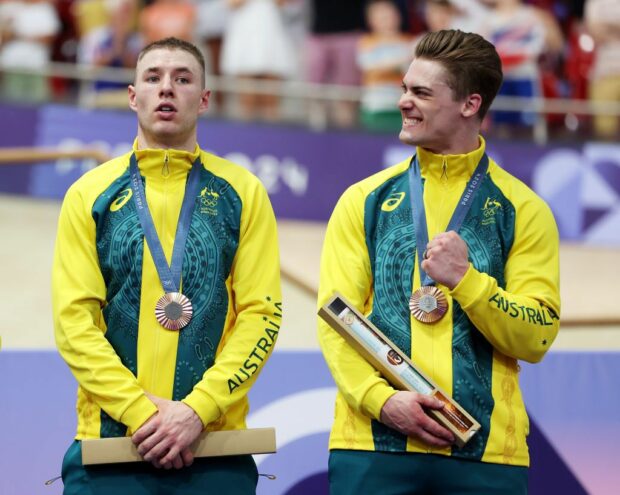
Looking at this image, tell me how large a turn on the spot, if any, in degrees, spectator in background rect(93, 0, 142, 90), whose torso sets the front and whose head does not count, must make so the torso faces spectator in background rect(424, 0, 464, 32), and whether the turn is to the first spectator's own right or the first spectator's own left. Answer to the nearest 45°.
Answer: approximately 45° to the first spectator's own left

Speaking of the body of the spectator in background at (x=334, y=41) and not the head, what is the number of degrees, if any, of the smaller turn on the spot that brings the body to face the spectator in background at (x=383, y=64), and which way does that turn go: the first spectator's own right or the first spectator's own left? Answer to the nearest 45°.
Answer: approximately 45° to the first spectator's own left

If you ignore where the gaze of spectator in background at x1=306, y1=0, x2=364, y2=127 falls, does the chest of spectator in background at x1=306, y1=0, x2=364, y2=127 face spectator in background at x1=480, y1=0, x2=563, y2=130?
no

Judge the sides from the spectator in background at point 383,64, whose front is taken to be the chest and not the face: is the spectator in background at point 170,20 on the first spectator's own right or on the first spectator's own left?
on the first spectator's own right

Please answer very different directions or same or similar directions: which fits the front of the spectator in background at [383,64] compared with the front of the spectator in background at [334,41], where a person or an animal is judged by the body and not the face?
same or similar directions

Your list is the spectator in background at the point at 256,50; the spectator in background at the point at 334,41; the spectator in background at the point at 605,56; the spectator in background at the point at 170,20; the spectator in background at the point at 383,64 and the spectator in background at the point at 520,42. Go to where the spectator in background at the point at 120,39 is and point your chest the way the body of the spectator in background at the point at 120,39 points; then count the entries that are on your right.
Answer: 0

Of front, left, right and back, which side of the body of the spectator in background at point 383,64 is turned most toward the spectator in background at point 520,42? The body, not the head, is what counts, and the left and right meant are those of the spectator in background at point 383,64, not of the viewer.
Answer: left

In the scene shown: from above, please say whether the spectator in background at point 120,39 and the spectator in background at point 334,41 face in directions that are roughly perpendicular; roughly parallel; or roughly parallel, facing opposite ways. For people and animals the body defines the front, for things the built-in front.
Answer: roughly parallel

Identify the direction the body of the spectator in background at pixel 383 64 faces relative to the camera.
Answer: toward the camera

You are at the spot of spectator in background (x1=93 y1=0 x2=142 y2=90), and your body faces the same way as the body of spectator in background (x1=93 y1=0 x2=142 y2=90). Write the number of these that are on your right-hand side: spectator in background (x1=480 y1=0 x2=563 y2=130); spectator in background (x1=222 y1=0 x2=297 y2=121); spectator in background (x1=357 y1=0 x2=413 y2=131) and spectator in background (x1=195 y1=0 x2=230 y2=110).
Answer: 0

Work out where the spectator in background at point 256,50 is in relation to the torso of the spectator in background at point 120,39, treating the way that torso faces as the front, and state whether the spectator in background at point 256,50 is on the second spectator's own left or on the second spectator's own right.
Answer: on the second spectator's own left

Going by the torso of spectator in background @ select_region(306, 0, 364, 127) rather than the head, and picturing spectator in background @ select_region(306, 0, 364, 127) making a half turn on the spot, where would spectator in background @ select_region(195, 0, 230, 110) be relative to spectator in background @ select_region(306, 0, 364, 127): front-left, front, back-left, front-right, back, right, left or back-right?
left

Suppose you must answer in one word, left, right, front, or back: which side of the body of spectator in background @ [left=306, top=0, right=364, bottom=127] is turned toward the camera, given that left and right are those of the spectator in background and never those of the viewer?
front

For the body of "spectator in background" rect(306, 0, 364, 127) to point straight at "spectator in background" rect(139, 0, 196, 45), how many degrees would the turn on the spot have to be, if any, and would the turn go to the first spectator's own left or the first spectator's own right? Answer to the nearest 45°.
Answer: approximately 90° to the first spectator's own right

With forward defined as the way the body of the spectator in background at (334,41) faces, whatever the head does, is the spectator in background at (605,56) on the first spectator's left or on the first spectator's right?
on the first spectator's left

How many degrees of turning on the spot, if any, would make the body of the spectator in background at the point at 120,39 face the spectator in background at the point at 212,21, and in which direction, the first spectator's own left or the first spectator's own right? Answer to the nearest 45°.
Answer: approximately 90° to the first spectator's own left

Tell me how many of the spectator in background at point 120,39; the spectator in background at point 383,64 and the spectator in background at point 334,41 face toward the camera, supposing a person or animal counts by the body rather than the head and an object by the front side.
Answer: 3
